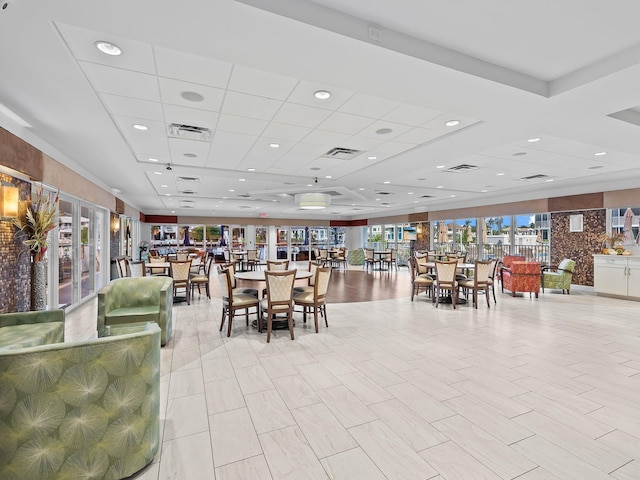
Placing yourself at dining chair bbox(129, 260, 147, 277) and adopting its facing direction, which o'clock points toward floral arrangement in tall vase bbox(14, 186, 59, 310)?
The floral arrangement in tall vase is roughly at 5 o'clock from the dining chair.

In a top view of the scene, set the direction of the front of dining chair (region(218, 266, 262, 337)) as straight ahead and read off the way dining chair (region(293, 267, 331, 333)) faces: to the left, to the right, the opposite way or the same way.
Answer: to the left

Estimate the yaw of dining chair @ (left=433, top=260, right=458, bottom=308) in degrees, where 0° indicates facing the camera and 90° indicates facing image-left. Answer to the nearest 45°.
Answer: approximately 180°

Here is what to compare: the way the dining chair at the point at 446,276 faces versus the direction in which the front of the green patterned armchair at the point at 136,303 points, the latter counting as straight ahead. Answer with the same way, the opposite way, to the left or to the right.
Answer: the opposite way

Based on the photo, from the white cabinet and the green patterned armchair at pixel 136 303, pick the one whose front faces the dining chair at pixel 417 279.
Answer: the white cabinet

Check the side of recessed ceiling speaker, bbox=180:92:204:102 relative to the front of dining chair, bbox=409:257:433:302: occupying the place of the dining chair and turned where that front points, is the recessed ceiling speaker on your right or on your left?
on your right

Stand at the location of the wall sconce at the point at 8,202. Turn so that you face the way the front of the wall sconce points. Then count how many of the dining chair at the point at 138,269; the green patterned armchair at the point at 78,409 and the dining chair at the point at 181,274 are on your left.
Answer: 2

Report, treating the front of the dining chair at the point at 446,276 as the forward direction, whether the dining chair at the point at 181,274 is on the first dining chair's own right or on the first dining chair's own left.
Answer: on the first dining chair's own left

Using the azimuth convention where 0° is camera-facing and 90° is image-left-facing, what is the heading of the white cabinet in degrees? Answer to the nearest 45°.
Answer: approximately 45°

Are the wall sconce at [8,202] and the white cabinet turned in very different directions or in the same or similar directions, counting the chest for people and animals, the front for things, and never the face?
very different directions

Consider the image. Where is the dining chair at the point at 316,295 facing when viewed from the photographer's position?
facing away from the viewer and to the left of the viewer

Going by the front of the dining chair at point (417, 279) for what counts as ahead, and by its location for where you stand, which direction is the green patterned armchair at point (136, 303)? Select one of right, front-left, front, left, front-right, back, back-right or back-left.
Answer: back-right

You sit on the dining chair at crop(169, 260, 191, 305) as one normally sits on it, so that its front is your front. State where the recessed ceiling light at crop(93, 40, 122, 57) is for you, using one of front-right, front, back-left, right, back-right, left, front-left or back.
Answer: back
